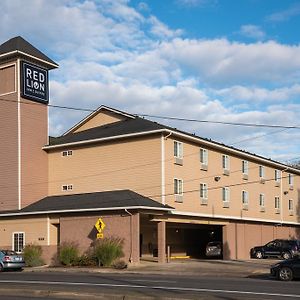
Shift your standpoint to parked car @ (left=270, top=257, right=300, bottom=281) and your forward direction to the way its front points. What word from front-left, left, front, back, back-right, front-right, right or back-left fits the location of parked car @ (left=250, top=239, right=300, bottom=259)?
right

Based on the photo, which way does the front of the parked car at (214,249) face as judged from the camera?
facing the viewer and to the left of the viewer

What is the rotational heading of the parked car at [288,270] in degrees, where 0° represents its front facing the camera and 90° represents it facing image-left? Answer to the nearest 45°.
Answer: approximately 90°

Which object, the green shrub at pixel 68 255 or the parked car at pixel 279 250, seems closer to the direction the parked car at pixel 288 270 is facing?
the green shrub

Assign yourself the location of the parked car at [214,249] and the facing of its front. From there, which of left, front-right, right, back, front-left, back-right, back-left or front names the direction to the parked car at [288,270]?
front-left

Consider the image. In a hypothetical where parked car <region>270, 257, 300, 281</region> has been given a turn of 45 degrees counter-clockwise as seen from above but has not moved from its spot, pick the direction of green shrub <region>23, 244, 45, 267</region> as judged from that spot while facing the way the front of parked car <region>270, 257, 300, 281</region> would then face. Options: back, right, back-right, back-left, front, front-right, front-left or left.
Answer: right

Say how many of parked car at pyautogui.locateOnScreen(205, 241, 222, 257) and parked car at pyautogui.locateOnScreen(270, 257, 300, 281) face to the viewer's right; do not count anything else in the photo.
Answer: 0

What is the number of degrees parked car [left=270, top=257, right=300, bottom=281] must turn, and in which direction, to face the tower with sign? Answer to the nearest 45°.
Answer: approximately 45° to its right

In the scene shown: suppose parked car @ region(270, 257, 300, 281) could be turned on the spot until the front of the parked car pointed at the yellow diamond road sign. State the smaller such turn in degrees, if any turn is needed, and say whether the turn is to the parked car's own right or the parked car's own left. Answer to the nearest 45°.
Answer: approximately 45° to the parked car's own right

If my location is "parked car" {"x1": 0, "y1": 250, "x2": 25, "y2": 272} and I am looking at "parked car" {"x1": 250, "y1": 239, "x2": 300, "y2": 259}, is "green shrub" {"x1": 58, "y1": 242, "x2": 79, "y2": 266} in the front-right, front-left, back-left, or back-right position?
front-left
